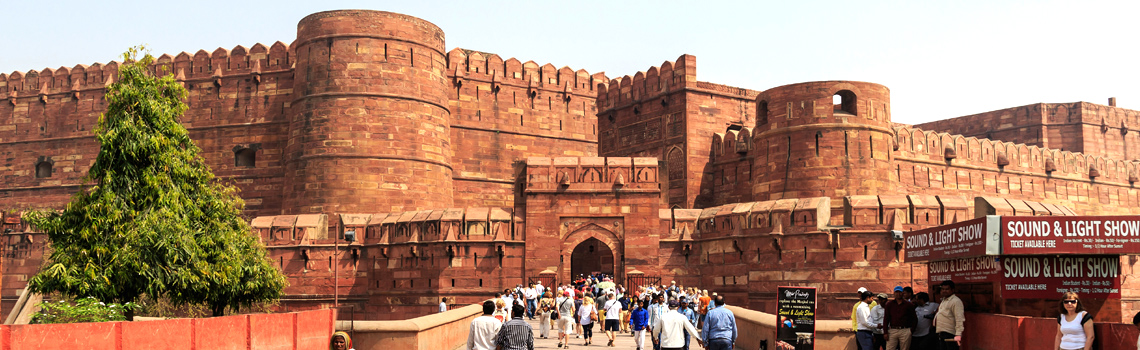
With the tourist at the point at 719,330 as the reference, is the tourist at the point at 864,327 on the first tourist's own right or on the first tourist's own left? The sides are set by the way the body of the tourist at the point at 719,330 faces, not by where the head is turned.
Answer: on the first tourist's own right

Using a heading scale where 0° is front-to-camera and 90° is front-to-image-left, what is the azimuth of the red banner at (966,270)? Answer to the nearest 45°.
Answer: approximately 45°

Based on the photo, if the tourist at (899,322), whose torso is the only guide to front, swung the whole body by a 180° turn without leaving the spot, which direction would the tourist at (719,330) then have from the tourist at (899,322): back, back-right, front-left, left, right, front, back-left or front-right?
back-left

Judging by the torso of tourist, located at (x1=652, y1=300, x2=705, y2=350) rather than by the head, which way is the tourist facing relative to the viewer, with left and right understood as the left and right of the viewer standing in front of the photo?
facing away from the viewer

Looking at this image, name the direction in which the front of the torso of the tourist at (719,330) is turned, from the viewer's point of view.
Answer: away from the camera

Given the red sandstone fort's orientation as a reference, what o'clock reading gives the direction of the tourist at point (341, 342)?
The tourist is roughly at 12 o'clock from the red sandstone fort.

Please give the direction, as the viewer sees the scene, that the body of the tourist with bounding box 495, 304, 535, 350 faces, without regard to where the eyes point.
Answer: away from the camera

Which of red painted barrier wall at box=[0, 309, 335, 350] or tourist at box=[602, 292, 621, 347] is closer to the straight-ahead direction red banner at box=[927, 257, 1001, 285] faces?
the red painted barrier wall

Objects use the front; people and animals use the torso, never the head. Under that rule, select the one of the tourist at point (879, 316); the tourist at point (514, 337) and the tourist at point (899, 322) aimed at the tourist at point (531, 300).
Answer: the tourist at point (514, 337)

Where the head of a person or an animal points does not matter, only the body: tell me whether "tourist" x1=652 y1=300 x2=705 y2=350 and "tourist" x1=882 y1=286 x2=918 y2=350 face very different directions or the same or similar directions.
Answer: very different directions

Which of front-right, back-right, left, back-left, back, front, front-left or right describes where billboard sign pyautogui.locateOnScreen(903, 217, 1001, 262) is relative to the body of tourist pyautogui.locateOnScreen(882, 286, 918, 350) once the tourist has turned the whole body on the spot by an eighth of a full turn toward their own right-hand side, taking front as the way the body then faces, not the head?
back
